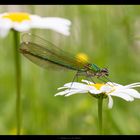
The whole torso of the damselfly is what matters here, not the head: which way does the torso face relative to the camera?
to the viewer's right
